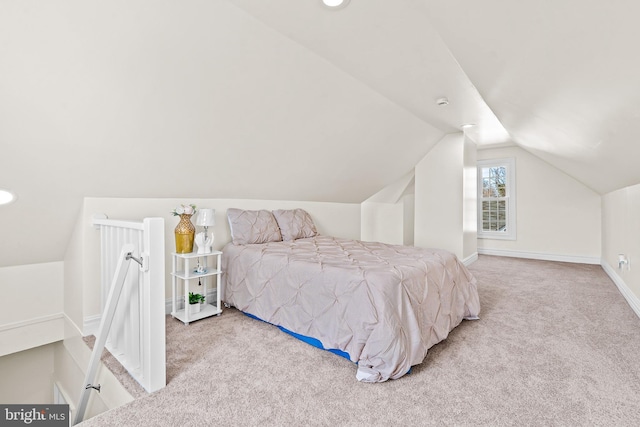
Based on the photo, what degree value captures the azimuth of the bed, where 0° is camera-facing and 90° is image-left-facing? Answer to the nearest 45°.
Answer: approximately 315°

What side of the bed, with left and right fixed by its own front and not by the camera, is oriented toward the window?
left

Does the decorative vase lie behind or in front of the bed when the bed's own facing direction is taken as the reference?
behind

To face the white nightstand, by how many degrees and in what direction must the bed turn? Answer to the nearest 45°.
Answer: approximately 135° to its right

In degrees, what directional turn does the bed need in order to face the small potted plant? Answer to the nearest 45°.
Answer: approximately 135° to its right
